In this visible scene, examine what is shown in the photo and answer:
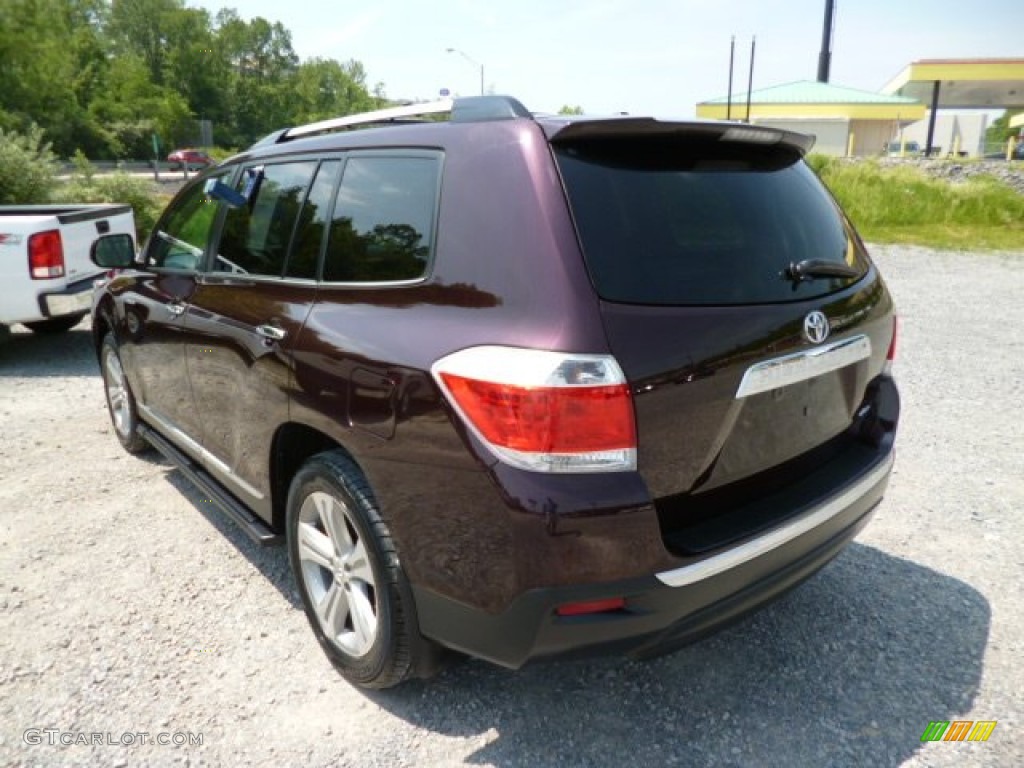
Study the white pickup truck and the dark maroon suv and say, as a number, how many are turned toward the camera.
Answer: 0

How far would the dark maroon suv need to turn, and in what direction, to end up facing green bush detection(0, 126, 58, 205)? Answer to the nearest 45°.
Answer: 0° — it already faces it

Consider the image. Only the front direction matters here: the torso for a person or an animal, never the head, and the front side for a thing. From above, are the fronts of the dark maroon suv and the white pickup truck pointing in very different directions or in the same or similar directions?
same or similar directions

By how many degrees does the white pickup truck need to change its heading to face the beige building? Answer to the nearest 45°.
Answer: approximately 90° to its right

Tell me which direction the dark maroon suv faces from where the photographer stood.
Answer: facing away from the viewer and to the left of the viewer

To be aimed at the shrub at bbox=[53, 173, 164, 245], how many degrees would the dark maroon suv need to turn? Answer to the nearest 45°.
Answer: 0° — it already faces it

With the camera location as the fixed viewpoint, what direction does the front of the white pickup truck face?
facing away from the viewer and to the left of the viewer

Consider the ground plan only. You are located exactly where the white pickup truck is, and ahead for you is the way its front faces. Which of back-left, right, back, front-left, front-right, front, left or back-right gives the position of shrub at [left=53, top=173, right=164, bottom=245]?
front-right

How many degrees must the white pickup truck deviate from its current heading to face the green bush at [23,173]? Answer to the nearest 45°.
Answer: approximately 45° to its right
